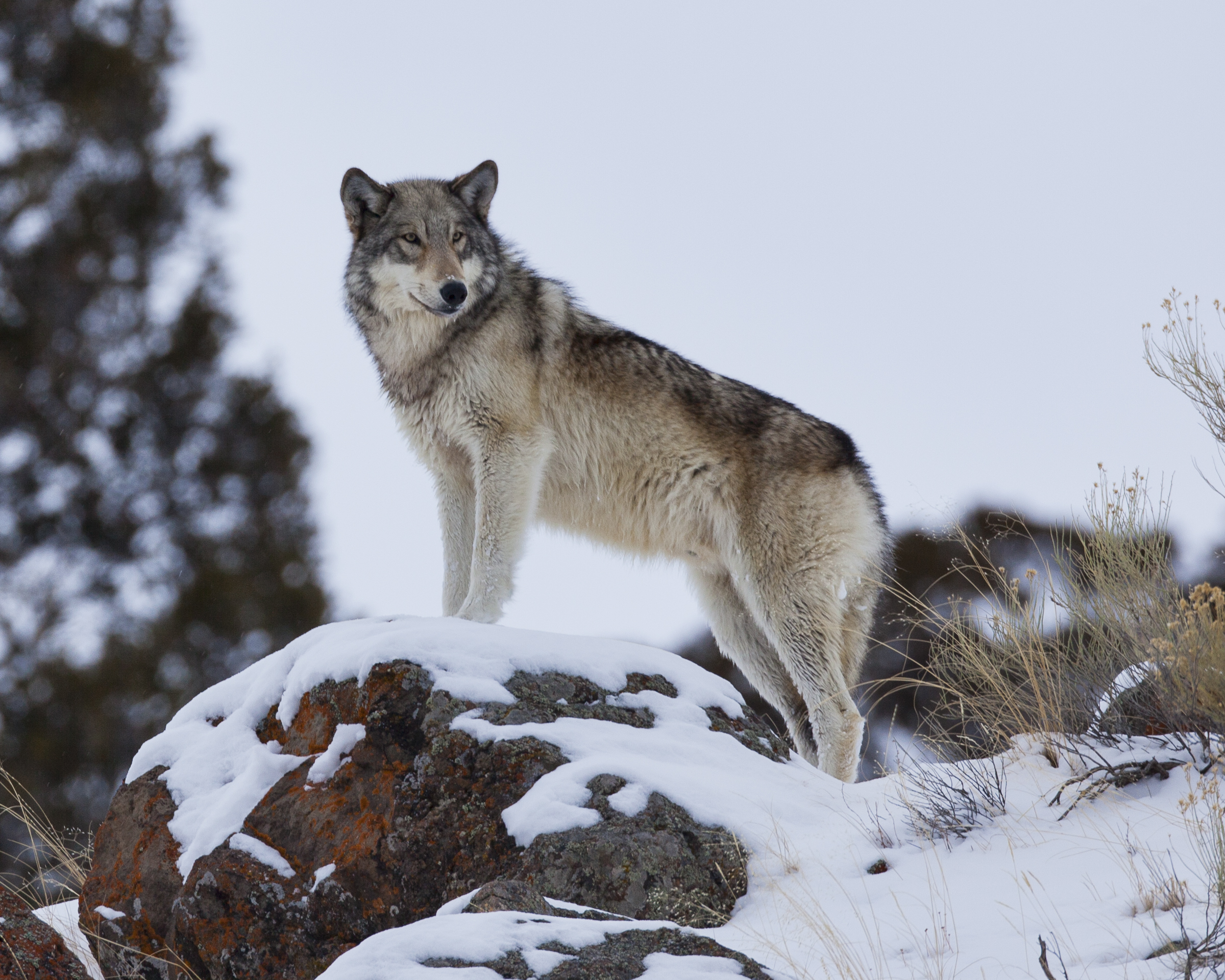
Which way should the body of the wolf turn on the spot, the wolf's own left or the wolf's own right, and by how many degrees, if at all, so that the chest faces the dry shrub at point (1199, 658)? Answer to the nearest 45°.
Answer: approximately 135° to the wolf's own left

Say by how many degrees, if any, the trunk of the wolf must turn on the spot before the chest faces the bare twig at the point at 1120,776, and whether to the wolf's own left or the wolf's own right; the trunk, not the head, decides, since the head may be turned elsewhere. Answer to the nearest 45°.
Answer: approximately 135° to the wolf's own left

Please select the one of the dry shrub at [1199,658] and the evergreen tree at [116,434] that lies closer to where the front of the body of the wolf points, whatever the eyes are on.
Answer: the evergreen tree

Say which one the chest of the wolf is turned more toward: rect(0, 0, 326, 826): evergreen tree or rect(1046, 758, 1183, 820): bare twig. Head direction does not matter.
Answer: the evergreen tree

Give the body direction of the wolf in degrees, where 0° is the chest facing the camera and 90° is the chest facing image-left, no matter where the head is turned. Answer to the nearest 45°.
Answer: approximately 90°
